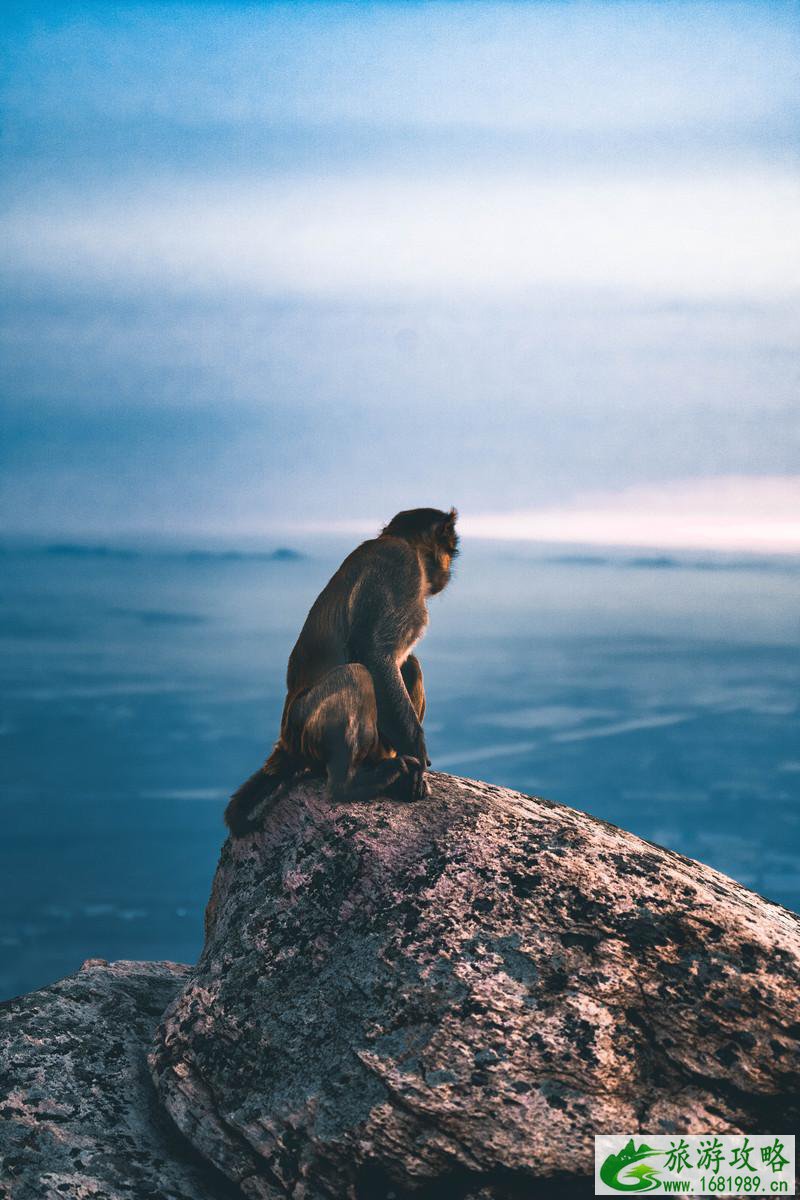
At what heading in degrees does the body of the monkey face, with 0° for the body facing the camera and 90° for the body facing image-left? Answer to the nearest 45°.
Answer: approximately 270°
